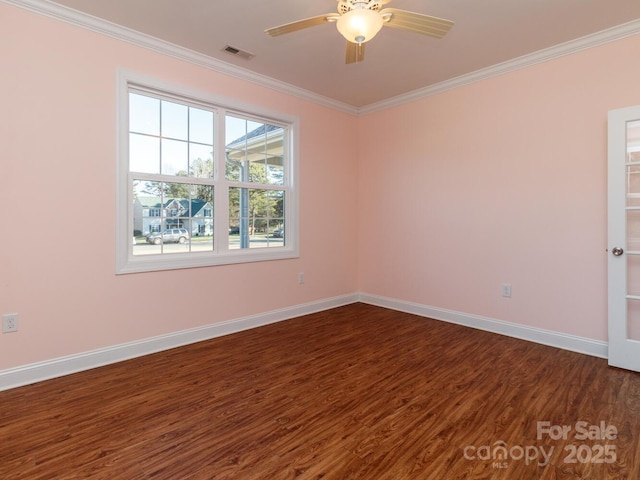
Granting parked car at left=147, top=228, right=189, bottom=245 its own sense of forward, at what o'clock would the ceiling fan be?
The ceiling fan is roughly at 8 o'clock from the parked car.

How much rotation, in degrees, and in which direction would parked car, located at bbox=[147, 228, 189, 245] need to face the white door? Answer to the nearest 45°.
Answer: approximately 135° to its left

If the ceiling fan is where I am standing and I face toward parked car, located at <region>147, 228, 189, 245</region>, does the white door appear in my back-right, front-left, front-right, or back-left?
back-right

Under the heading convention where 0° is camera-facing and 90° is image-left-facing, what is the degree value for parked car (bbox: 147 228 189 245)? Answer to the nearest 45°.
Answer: approximately 90°

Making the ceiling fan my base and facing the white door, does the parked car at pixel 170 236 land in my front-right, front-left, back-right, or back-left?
back-left
